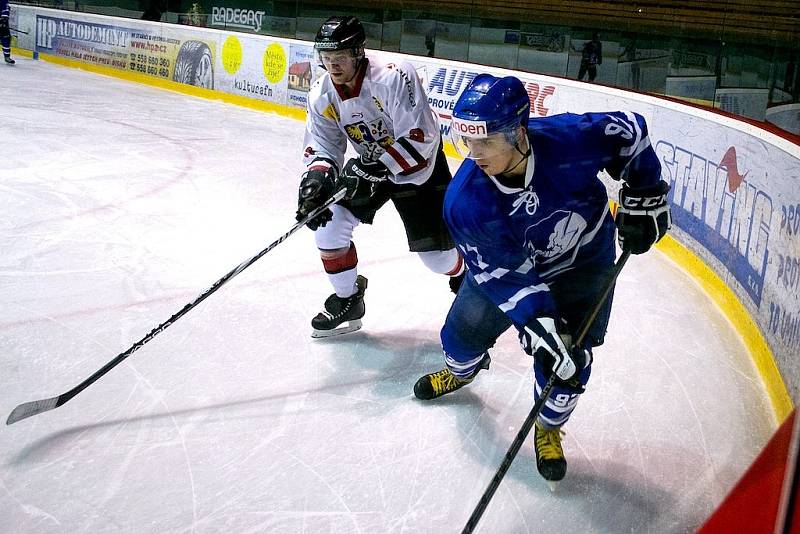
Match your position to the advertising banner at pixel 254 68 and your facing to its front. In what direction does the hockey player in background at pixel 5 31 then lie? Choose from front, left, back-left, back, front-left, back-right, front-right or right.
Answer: right

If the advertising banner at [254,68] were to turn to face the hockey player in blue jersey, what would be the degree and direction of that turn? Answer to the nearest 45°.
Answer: approximately 45° to its left

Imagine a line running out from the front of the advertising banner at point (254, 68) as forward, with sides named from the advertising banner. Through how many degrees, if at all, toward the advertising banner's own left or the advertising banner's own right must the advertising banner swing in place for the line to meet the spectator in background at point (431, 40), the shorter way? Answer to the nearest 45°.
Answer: approximately 90° to the advertising banner's own left

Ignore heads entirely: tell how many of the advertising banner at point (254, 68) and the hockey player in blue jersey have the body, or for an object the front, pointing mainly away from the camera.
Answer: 0

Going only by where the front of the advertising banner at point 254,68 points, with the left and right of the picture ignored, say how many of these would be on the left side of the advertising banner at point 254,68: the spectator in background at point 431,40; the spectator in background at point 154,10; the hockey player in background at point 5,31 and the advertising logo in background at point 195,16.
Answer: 1

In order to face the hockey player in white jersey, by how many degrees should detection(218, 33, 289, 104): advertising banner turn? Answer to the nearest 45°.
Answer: approximately 45° to its left

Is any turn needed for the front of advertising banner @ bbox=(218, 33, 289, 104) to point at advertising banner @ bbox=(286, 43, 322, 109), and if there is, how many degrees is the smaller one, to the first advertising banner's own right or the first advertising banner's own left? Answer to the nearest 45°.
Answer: approximately 90° to the first advertising banner's own left
